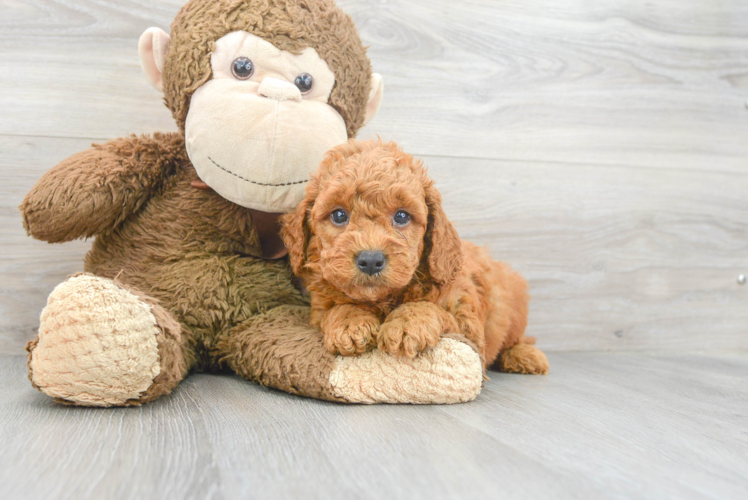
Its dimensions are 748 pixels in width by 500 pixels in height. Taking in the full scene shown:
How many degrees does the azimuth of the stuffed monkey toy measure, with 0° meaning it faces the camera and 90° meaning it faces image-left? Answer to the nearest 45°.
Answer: approximately 315°

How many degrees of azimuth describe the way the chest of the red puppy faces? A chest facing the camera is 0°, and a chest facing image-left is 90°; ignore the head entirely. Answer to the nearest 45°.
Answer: approximately 45°
